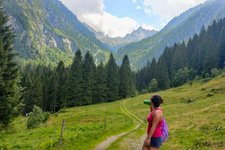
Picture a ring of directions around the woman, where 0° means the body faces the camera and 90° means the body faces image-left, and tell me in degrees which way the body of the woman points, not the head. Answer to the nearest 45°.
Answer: approximately 90°
